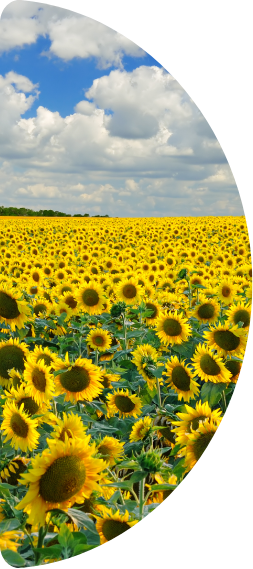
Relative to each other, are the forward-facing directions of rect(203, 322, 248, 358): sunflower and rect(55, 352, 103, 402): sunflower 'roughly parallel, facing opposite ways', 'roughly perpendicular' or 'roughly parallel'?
roughly parallel

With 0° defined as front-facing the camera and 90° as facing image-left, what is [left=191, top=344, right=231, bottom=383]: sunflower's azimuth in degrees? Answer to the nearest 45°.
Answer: approximately 45°

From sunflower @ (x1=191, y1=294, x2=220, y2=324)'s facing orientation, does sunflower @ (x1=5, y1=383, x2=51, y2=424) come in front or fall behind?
in front

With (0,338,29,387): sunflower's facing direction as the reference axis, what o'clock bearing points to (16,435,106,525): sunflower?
(16,435,106,525): sunflower is roughly at 12 o'clock from (0,338,29,387): sunflower.

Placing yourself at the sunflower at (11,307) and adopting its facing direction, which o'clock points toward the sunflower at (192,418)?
the sunflower at (192,418) is roughly at 11 o'clock from the sunflower at (11,307).

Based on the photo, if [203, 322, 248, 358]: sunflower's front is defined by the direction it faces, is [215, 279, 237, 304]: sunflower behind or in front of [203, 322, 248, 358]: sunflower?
behind

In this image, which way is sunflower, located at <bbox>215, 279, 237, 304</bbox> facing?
toward the camera

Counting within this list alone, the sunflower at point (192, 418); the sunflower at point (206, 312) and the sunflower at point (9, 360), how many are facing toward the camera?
3

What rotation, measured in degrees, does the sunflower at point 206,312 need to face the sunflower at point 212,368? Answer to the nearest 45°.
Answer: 0° — it already faces it

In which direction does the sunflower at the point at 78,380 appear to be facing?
toward the camera

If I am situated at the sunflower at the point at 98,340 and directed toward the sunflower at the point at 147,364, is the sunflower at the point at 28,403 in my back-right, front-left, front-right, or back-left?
front-right

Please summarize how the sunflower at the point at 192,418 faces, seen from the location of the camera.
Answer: facing the viewer

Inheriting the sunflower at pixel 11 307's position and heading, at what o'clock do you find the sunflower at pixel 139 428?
the sunflower at pixel 139 428 is roughly at 11 o'clock from the sunflower at pixel 11 307.

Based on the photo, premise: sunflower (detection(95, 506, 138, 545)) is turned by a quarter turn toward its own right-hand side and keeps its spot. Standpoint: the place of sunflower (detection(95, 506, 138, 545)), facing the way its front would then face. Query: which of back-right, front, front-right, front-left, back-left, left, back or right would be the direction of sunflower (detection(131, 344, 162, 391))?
right

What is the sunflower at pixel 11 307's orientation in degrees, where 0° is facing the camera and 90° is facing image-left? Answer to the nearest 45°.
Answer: approximately 0°

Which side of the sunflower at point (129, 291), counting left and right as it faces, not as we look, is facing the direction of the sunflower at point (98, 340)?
front
